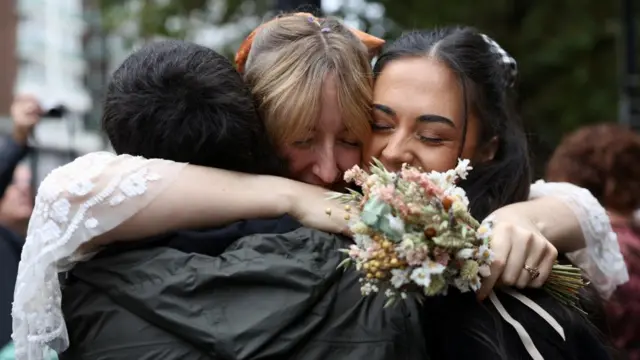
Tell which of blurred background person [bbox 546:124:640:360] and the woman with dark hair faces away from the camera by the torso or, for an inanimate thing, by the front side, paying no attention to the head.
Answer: the blurred background person

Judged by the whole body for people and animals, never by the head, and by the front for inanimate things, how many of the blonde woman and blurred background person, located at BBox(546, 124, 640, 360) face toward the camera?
1

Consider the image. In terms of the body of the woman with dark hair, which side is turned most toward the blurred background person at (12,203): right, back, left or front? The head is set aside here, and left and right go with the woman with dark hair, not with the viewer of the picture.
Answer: right

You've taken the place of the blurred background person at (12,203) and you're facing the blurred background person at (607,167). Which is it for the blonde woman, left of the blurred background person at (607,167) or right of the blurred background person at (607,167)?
right

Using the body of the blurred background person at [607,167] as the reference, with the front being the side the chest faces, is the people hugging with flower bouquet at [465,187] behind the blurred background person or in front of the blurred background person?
behind

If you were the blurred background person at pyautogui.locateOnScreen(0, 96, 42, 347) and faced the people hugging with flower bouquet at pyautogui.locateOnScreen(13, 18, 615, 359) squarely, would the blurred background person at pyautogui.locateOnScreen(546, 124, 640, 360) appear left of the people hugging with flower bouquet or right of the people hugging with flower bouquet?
left

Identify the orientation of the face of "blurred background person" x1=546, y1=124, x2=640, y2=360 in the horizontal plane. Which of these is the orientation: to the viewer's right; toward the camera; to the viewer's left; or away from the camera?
away from the camera

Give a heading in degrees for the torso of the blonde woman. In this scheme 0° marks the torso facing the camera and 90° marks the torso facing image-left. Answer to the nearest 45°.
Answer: approximately 0°

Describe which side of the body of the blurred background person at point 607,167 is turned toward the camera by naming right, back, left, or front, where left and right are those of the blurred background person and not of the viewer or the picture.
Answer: back
